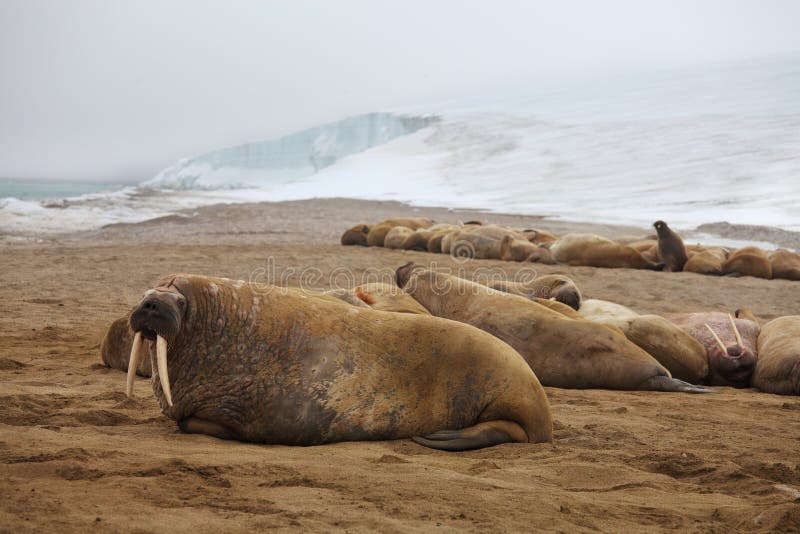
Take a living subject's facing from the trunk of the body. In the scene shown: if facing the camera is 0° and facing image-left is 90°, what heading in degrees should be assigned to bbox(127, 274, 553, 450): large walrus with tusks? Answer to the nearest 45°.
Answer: approximately 90°

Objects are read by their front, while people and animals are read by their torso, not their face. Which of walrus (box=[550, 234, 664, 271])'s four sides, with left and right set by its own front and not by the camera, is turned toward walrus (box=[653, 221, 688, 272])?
back

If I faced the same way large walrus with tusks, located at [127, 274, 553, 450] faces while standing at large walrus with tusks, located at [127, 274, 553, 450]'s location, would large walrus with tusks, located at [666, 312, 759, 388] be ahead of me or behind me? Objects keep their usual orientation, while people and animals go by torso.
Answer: behind

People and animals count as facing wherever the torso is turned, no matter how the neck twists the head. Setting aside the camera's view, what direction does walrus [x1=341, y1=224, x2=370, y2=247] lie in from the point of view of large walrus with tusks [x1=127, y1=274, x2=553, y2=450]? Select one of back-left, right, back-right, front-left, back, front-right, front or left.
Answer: right

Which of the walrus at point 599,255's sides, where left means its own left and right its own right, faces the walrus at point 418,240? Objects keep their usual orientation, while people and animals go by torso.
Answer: front

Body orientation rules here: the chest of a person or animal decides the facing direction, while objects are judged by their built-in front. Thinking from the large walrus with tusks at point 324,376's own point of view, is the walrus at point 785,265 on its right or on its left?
on its right

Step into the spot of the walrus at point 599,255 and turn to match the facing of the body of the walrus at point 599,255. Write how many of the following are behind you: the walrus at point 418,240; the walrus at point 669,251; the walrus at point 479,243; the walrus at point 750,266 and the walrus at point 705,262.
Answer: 3

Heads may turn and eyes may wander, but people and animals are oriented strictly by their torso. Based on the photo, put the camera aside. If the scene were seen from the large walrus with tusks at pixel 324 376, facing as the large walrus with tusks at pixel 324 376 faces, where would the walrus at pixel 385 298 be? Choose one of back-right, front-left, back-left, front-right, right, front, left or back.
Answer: right

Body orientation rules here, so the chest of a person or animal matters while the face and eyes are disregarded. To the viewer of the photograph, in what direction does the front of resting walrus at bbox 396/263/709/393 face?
facing to the left of the viewer

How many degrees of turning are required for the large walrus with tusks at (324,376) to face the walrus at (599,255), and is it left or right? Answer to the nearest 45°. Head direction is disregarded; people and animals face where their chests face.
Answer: approximately 135° to its right

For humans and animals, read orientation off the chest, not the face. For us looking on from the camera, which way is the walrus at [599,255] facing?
facing to the left of the viewer
